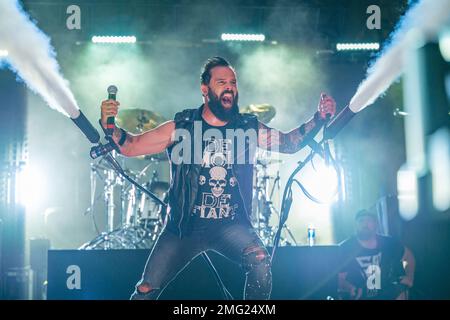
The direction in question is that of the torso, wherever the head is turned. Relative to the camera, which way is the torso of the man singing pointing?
toward the camera

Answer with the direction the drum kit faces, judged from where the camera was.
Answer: facing the viewer

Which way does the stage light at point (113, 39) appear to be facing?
toward the camera

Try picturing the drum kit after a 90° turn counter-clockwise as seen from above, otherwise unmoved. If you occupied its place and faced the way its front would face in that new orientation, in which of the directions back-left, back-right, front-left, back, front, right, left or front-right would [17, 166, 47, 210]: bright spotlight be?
back-left

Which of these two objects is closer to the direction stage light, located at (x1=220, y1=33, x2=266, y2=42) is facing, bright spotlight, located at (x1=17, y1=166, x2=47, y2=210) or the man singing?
the man singing

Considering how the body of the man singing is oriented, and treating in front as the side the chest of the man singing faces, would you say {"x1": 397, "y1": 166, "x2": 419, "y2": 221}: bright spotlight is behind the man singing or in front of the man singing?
behind

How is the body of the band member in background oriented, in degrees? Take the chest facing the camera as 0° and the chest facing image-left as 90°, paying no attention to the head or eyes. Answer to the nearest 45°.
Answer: approximately 0°

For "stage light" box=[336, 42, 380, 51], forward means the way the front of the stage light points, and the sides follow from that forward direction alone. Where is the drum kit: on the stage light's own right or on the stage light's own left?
on the stage light's own right
